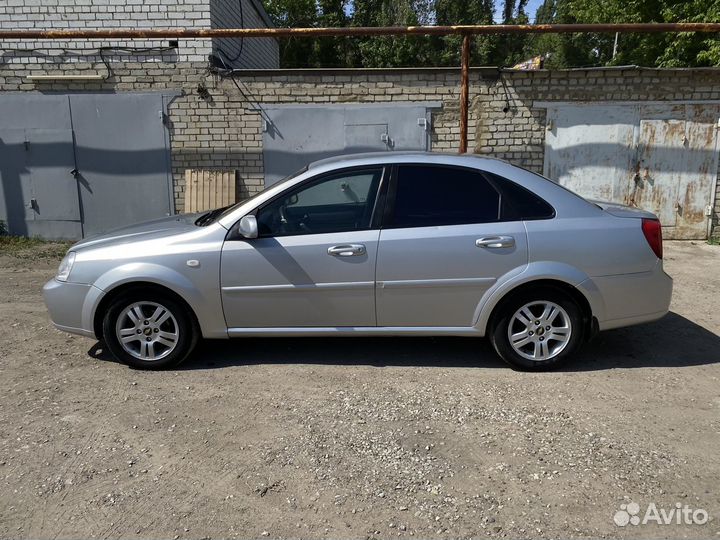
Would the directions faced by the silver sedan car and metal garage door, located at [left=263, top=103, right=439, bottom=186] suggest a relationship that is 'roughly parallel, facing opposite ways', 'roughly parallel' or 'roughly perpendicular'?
roughly perpendicular

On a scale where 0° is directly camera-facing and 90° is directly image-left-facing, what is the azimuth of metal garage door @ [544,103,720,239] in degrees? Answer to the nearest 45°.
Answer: approximately 0°

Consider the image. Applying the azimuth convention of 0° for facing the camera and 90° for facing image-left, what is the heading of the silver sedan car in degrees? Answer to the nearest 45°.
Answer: approximately 90°

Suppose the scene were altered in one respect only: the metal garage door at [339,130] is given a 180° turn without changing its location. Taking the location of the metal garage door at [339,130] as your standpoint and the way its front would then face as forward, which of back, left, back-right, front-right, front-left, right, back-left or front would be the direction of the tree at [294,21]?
front

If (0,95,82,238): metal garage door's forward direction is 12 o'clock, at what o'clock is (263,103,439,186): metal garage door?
(263,103,439,186): metal garage door is roughly at 10 o'clock from (0,95,82,238): metal garage door.

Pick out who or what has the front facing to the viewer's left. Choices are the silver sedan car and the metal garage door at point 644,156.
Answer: the silver sedan car

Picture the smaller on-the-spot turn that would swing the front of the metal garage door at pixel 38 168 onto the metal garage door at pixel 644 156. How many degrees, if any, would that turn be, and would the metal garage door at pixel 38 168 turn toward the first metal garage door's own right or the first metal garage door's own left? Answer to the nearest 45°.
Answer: approximately 45° to the first metal garage door's own left

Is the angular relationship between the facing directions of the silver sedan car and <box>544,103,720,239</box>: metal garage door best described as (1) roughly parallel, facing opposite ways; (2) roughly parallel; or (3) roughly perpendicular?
roughly perpendicular

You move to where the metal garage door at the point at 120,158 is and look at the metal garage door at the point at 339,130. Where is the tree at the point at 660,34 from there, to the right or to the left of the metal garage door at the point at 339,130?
left
